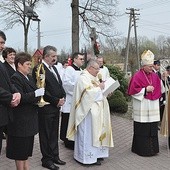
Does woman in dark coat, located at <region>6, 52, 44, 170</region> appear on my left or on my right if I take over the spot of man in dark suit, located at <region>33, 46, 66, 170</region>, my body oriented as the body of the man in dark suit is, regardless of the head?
on my right

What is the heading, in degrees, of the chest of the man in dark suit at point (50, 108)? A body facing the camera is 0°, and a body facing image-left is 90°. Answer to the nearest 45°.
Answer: approximately 315°

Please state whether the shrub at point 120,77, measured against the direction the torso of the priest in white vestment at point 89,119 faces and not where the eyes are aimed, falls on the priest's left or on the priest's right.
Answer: on the priest's left

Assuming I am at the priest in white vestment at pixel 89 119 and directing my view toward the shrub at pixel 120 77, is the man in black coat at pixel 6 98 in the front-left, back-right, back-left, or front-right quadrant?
back-left

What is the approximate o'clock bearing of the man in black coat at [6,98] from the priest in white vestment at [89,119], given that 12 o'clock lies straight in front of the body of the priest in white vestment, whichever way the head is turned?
The man in black coat is roughly at 4 o'clock from the priest in white vestment.

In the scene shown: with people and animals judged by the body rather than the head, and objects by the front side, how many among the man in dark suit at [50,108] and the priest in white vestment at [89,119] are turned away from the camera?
0

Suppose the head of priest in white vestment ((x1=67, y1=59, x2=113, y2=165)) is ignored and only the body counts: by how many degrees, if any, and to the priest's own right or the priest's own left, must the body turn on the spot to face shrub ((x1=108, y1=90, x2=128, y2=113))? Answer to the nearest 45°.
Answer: approximately 90° to the priest's own left

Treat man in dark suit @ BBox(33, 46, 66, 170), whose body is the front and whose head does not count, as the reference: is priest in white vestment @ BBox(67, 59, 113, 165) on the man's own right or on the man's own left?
on the man's own left

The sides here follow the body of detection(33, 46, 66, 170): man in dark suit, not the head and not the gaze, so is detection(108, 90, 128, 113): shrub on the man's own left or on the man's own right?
on the man's own left
